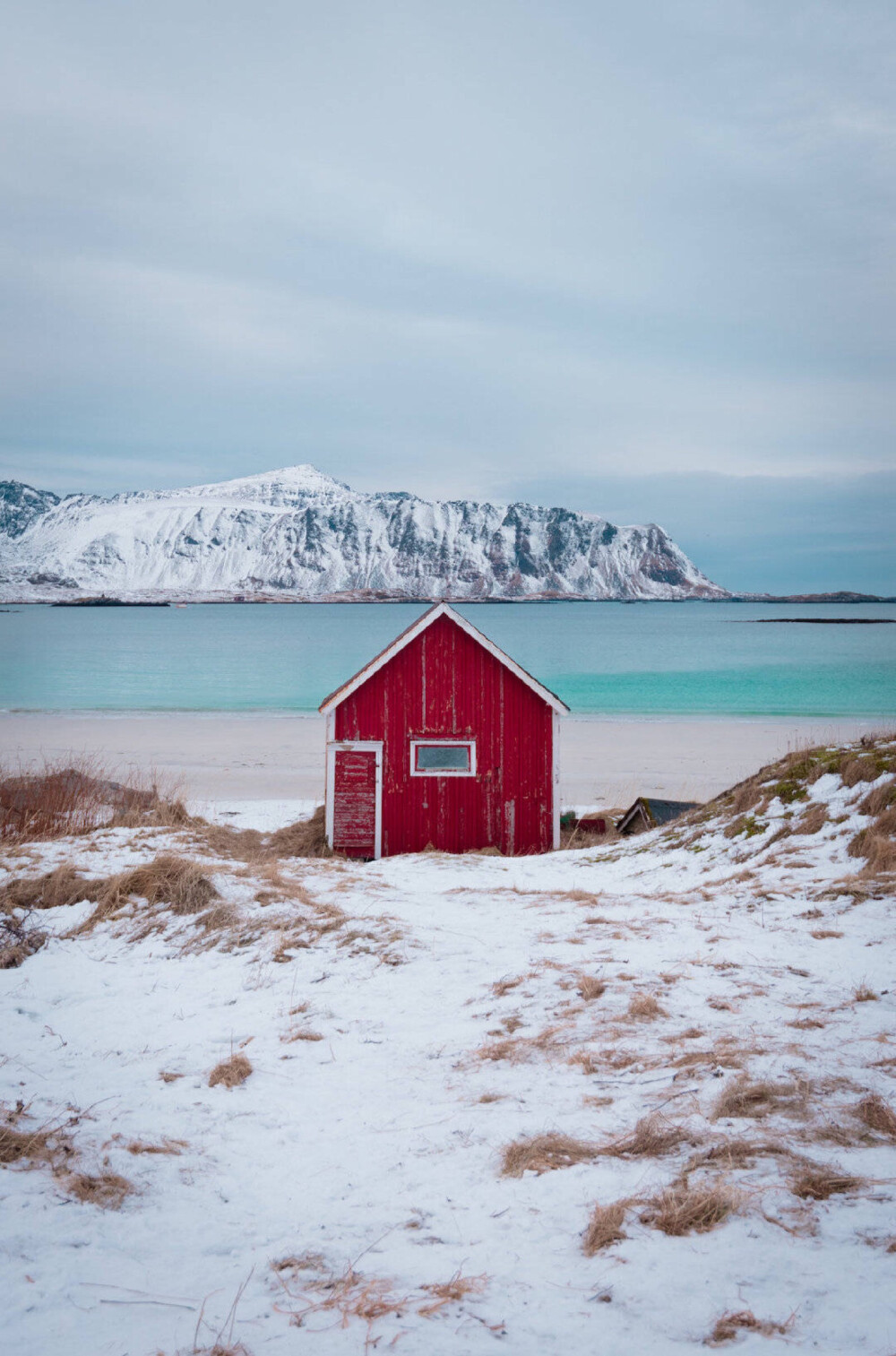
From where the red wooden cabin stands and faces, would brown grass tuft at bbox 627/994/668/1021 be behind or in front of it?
in front

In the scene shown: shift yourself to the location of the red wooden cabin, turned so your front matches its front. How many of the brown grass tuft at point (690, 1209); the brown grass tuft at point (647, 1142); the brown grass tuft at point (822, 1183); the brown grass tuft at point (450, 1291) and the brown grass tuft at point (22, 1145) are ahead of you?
5

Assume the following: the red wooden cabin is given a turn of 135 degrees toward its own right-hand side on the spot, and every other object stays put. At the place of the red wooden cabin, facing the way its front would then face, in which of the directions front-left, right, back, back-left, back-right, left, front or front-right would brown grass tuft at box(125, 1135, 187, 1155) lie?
back-left

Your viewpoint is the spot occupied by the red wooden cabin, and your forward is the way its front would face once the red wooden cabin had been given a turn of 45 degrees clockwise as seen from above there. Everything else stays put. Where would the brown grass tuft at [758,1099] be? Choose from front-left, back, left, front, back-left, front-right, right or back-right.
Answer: front-left

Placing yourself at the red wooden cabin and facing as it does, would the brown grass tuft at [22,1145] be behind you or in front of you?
in front

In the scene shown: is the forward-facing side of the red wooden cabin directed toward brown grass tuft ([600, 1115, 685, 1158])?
yes

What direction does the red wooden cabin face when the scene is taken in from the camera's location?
facing the viewer

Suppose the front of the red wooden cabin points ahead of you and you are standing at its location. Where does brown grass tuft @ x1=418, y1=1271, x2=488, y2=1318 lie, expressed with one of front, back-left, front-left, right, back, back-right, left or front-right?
front

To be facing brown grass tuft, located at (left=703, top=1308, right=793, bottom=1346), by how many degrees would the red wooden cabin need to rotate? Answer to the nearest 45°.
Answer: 0° — it already faces it

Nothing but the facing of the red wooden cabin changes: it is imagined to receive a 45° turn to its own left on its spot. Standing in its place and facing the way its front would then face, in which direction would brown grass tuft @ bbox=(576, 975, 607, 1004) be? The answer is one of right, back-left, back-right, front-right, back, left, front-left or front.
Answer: front-right

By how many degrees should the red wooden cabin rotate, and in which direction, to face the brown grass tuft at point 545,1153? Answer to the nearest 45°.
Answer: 0° — it already faces it

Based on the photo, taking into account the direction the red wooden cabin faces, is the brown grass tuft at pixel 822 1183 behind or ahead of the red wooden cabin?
ahead
